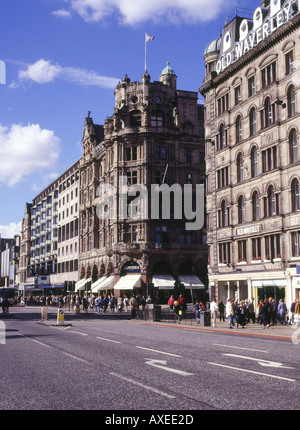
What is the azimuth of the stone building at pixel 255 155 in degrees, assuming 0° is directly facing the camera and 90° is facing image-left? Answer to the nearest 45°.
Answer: approximately 45°
